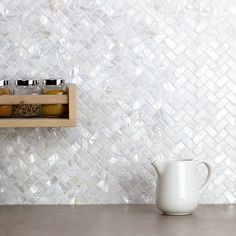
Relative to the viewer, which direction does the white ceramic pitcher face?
to the viewer's left

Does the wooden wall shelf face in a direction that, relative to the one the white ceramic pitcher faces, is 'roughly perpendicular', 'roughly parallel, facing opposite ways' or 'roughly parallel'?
roughly perpendicular

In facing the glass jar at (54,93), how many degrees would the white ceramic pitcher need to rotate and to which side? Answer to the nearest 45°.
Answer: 0° — it already faces it

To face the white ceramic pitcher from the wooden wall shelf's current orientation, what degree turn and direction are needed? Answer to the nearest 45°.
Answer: approximately 90° to its left

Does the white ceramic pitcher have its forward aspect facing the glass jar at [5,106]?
yes

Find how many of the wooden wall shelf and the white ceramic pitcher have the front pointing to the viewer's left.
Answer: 1

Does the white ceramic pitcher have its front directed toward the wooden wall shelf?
yes

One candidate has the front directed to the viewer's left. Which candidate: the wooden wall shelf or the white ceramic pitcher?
the white ceramic pitcher
